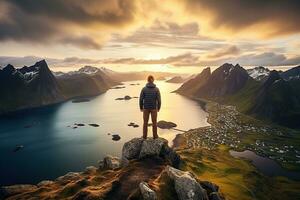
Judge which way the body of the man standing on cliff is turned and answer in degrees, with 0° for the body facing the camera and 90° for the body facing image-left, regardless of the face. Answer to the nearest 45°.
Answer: approximately 180°
